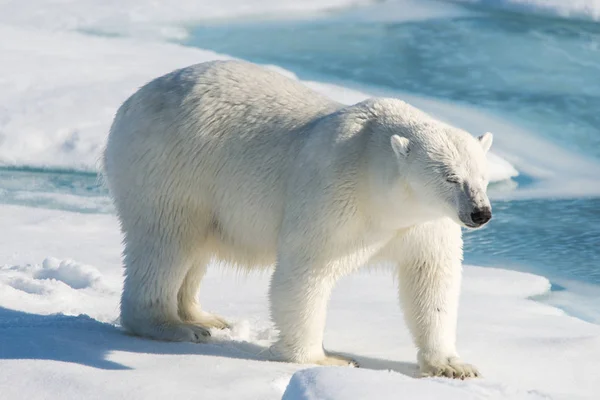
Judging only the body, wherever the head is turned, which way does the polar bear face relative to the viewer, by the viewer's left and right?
facing the viewer and to the right of the viewer

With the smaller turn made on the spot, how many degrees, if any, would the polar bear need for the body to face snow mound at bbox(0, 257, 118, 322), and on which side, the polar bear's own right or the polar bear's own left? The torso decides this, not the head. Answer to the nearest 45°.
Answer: approximately 180°

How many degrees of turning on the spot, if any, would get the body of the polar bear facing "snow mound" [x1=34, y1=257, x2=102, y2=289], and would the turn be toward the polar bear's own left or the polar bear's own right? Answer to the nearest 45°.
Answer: approximately 180°
